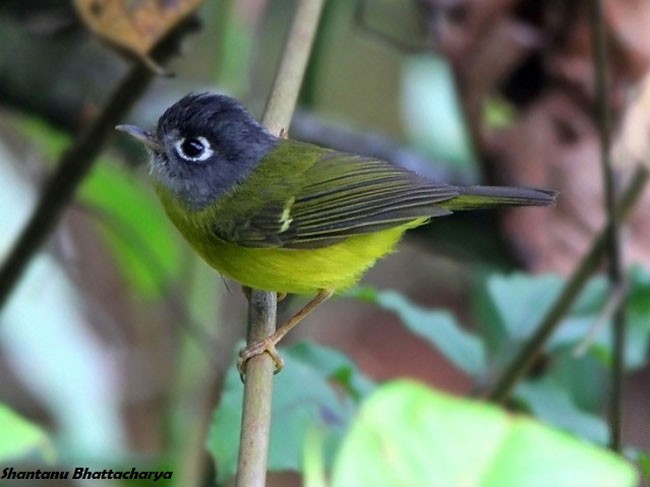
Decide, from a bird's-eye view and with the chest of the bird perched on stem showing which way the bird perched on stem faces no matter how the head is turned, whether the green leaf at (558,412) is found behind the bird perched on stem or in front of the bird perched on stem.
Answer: behind

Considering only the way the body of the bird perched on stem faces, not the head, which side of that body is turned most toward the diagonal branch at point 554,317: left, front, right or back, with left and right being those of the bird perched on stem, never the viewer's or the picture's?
back

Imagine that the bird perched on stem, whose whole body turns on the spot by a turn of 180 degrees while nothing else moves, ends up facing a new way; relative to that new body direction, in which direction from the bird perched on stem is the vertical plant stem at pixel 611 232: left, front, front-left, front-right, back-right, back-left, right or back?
front

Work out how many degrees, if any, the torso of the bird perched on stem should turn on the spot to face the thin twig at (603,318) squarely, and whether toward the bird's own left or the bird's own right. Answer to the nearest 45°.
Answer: approximately 180°

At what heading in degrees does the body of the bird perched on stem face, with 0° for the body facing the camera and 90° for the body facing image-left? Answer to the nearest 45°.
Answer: approximately 90°

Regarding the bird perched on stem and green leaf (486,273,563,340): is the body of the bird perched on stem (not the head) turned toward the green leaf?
no

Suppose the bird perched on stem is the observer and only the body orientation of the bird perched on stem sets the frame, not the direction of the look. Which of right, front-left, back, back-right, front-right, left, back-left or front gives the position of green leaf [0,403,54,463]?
left
